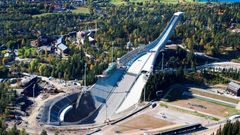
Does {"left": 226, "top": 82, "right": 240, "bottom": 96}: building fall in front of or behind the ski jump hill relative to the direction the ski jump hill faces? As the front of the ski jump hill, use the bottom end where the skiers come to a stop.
behind

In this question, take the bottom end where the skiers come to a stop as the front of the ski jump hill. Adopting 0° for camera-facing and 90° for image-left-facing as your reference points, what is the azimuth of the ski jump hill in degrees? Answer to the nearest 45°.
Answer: approximately 45°
